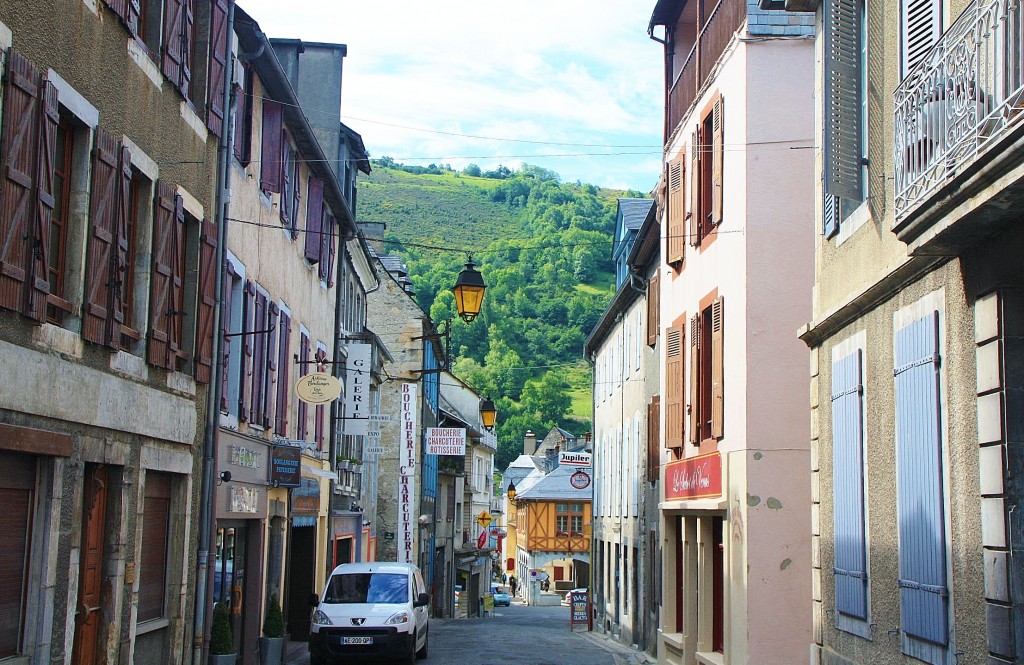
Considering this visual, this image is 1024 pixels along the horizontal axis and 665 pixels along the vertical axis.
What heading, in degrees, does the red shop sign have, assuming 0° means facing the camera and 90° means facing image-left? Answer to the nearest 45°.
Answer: approximately 45°

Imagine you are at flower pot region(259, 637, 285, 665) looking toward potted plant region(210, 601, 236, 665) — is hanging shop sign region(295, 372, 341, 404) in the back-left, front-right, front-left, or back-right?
back-left

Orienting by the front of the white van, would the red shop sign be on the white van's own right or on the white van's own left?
on the white van's own left

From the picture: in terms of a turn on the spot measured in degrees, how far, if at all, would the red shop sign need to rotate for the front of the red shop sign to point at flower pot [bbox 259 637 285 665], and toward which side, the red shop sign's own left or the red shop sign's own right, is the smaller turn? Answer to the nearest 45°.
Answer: approximately 45° to the red shop sign's own right

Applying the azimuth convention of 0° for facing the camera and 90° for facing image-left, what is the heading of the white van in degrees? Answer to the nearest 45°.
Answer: approximately 0°

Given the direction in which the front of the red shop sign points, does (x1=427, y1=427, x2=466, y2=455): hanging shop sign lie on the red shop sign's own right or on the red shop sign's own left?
on the red shop sign's own right

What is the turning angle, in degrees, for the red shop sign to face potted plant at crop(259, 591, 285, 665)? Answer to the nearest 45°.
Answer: approximately 45° to its right

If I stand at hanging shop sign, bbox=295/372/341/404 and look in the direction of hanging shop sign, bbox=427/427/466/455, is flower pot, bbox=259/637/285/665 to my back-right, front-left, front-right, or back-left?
back-left

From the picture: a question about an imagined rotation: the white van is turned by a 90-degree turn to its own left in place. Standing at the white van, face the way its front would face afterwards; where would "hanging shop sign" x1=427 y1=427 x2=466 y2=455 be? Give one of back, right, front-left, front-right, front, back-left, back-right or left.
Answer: left
